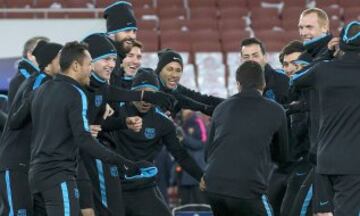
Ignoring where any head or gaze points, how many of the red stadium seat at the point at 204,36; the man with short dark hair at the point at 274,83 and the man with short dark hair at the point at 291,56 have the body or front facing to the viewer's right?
0

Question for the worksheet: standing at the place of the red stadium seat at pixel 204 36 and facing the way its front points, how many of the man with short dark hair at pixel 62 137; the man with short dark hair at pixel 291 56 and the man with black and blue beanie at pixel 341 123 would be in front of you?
3

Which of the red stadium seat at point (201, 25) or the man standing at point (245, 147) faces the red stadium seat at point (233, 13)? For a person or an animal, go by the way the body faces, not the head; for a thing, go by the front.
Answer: the man standing

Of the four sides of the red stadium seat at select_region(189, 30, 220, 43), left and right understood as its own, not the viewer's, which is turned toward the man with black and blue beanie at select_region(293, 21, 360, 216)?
front

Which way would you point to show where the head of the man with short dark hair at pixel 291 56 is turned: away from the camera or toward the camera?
toward the camera

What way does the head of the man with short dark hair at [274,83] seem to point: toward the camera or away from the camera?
toward the camera

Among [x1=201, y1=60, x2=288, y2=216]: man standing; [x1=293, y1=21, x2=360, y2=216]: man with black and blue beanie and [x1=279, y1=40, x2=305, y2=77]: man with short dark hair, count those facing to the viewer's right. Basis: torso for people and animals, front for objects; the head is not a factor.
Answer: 0

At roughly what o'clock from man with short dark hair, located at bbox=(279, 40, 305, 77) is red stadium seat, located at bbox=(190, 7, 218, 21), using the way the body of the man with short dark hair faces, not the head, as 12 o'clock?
The red stadium seat is roughly at 4 o'clock from the man with short dark hair.

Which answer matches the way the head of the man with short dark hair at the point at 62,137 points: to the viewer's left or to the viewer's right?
to the viewer's right

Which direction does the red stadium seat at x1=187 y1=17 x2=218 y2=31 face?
toward the camera

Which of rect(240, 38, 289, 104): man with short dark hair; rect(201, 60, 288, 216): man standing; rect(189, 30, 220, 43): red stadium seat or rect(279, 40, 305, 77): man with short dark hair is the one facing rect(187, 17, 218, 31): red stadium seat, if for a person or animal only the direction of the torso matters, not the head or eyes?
the man standing

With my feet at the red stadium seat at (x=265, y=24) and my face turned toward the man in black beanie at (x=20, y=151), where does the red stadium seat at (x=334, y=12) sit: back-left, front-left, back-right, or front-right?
back-left

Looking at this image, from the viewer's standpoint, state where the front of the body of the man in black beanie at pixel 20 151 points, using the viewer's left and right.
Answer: facing to the right of the viewer

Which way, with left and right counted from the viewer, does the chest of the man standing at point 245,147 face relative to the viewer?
facing away from the viewer

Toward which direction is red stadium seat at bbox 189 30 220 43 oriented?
toward the camera
